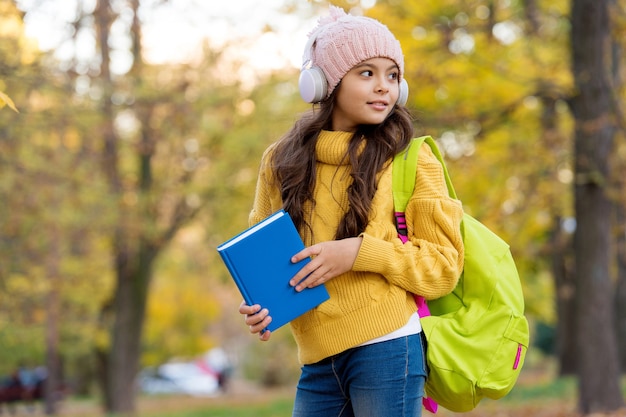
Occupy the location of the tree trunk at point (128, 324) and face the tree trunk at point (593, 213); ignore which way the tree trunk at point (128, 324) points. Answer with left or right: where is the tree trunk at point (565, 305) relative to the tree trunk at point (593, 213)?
left
